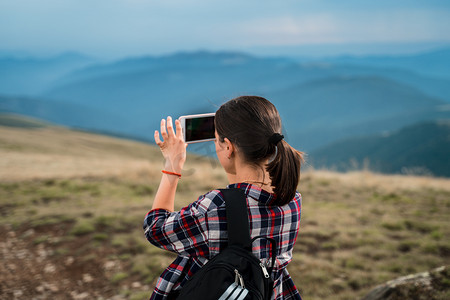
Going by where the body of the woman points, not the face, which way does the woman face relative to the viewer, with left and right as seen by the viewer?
facing away from the viewer and to the left of the viewer

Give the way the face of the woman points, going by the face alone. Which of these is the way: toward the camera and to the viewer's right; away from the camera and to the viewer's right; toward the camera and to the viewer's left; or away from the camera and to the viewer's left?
away from the camera and to the viewer's left
